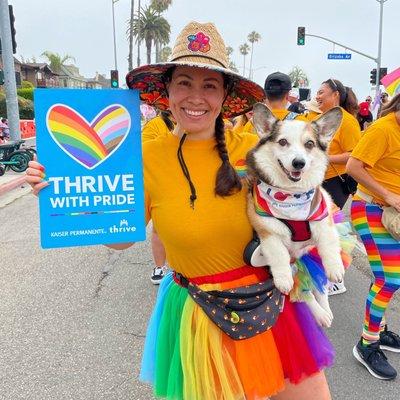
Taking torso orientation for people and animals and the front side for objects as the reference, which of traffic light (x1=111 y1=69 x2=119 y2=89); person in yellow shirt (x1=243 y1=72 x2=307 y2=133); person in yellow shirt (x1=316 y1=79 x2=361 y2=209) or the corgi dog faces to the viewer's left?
person in yellow shirt (x1=316 y1=79 x2=361 y2=209)

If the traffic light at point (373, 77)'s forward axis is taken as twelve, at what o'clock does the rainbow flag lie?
The rainbow flag is roughly at 9 o'clock from the traffic light.

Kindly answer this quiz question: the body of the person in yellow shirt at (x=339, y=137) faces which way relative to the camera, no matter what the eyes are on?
to the viewer's left

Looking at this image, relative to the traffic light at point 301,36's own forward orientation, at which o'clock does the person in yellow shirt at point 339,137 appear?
The person in yellow shirt is roughly at 12 o'clock from the traffic light.

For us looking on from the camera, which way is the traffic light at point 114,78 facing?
facing the viewer

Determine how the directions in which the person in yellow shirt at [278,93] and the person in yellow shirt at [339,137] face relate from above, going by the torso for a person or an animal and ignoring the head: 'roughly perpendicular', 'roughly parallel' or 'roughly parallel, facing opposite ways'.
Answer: roughly perpendicular

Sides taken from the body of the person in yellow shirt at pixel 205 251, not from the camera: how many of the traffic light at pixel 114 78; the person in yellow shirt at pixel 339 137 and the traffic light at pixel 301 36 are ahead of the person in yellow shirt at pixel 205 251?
0

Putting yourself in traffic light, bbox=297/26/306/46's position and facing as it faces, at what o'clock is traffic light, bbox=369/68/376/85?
traffic light, bbox=369/68/376/85 is roughly at 8 o'clock from traffic light, bbox=297/26/306/46.

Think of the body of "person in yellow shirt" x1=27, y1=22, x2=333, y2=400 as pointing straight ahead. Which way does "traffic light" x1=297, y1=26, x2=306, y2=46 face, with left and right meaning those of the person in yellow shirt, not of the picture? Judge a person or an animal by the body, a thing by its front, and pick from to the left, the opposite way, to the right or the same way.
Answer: the same way
